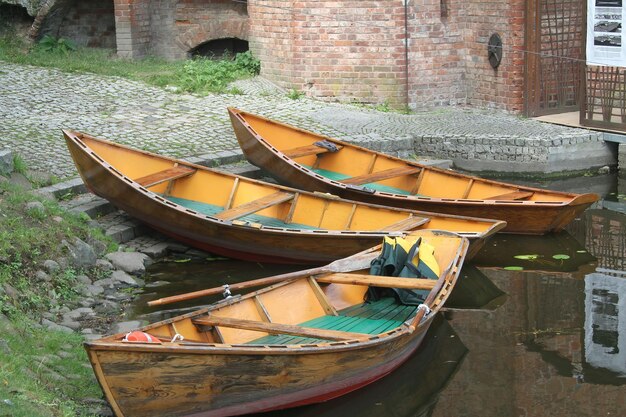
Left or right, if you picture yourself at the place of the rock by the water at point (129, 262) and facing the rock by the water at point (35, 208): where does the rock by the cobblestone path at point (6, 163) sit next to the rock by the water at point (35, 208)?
right

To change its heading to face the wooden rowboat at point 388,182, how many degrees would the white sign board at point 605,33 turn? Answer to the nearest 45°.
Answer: approximately 45° to its right

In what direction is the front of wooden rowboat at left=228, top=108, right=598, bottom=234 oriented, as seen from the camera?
facing away from the viewer and to the left of the viewer

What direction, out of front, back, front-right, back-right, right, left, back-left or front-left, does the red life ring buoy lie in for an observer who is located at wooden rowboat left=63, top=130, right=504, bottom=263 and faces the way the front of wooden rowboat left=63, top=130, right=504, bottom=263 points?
back-left

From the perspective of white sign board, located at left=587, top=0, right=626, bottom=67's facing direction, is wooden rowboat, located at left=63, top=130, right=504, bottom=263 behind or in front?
in front

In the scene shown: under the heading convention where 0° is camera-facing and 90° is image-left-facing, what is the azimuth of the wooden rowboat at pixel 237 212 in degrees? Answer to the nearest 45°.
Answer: approximately 135°

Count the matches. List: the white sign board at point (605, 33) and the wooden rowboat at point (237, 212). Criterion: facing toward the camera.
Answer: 1

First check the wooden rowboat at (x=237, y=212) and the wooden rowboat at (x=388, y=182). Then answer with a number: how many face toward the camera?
0

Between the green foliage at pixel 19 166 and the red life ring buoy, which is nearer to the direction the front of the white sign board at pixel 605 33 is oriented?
the red life ring buoy

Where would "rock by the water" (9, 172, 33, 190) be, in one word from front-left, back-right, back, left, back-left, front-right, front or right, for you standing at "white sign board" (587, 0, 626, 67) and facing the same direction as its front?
front-right

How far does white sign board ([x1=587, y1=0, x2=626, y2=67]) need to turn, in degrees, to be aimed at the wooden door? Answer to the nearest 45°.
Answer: approximately 135° to its right

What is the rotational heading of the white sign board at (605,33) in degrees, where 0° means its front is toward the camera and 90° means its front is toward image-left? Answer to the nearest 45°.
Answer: approximately 0°
